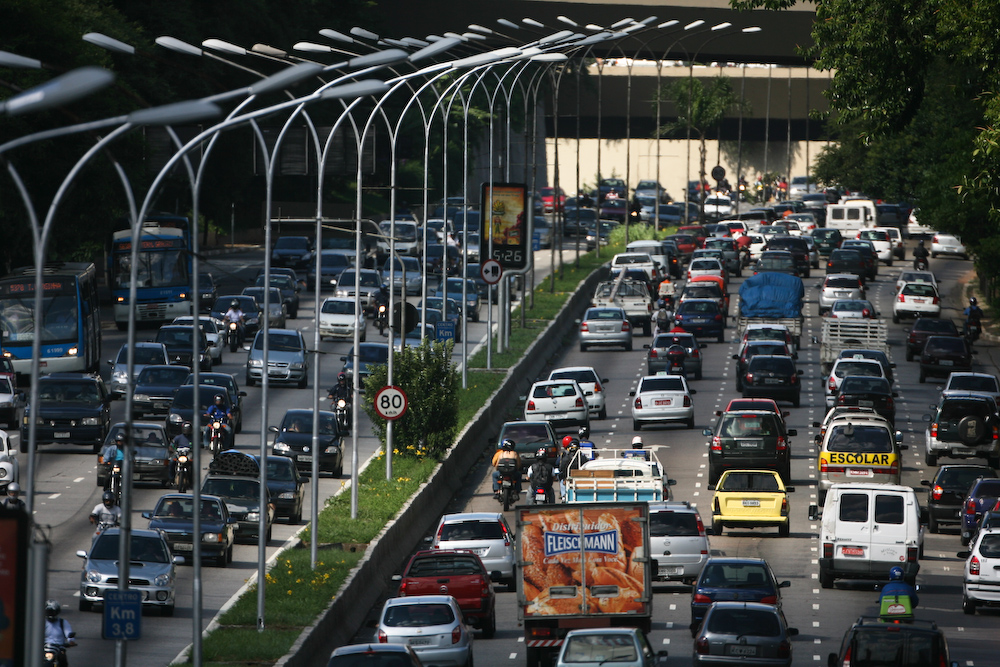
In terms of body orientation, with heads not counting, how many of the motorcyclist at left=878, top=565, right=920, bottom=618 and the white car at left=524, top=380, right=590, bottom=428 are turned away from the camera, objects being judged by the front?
2

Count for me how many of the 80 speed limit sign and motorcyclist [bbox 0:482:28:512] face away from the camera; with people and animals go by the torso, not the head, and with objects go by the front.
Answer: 0

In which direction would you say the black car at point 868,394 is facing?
away from the camera

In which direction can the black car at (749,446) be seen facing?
away from the camera

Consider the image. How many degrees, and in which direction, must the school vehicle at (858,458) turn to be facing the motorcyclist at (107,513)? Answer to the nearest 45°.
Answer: approximately 135° to its left

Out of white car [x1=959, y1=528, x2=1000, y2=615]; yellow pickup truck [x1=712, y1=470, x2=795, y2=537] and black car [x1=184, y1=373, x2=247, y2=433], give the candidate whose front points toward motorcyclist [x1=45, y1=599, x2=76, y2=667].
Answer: the black car

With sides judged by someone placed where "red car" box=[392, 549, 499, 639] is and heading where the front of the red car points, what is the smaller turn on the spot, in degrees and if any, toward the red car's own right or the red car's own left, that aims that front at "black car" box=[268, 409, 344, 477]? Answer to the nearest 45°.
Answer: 0° — it already faces it

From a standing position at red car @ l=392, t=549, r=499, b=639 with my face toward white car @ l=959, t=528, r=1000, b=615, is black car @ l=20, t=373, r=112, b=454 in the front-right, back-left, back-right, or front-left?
back-left

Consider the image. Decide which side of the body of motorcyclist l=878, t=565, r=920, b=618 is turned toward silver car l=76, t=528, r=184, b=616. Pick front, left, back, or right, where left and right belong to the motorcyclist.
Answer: left

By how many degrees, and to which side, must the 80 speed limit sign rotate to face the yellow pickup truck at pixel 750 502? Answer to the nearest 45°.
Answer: approximately 90° to its left

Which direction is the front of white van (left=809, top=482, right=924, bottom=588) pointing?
away from the camera

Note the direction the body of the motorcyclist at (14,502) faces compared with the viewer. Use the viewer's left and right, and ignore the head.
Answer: facing the viewer

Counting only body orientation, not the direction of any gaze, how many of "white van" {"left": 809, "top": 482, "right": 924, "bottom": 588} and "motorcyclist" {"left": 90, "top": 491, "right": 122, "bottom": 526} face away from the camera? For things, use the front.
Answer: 1

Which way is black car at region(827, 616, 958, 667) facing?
away from the camera
